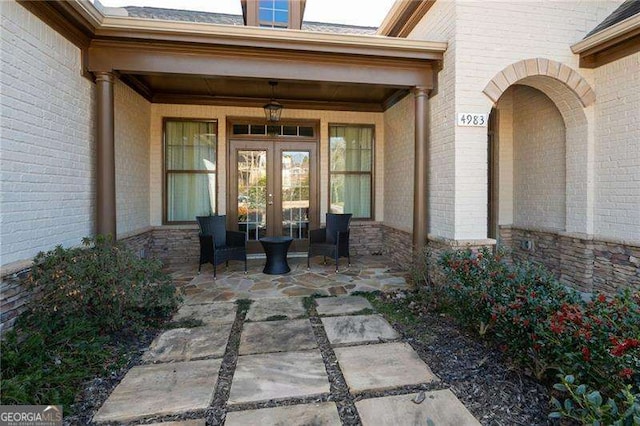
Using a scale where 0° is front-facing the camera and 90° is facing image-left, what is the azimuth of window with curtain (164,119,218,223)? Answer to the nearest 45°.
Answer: approximately 0°

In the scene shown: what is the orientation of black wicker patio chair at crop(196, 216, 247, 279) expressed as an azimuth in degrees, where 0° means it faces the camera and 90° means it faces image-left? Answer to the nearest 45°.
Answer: approximately 315°

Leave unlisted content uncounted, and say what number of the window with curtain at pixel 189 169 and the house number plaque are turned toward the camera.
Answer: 2

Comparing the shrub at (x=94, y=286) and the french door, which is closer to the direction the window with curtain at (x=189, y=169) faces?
the shrub

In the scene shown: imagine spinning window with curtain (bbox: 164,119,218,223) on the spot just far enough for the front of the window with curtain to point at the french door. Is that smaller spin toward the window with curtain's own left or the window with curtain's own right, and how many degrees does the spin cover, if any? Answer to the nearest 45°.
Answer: approximately 90° to the window with curtain's own left

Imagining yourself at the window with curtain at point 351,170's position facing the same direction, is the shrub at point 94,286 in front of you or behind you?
in front
